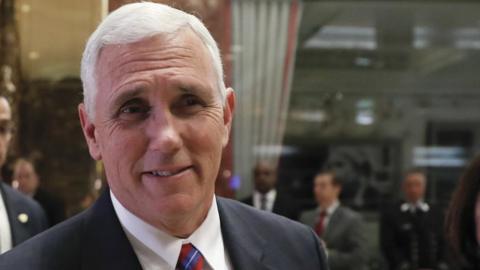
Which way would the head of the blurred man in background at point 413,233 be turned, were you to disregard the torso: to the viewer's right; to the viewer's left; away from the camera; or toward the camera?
toward the camera

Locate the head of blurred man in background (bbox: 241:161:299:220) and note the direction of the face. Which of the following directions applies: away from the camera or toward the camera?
toward the camera

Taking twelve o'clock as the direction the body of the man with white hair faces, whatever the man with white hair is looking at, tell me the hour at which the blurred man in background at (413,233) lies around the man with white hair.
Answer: The blurred man in background is roughly at 7 o'clock from the man with white hair.

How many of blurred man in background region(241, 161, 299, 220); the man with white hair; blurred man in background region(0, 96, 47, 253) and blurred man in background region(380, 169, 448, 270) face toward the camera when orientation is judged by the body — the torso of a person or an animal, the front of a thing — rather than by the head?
4

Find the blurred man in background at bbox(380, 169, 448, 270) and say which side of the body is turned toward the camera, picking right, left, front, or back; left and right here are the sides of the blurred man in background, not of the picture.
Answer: front

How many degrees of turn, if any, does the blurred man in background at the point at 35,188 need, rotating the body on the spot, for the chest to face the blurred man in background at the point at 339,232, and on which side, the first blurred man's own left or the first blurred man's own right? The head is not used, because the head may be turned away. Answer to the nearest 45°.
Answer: approximately 135° to the first blurred man's own left

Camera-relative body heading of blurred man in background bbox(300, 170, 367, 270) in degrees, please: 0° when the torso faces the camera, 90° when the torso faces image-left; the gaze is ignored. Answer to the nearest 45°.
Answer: approximately 45°

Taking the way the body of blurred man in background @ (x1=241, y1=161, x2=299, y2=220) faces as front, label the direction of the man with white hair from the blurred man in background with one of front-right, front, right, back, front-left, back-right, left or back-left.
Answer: front

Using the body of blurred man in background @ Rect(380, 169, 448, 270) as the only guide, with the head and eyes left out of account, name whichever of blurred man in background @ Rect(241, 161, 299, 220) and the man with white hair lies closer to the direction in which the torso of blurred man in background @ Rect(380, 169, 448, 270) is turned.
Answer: the man with white hair

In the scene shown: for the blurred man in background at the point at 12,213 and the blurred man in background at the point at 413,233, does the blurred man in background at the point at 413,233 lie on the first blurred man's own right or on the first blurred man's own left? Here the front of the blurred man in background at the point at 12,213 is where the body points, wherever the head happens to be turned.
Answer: on the first blurred man's own left

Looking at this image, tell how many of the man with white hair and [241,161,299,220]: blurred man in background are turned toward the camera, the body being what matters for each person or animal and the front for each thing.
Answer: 2

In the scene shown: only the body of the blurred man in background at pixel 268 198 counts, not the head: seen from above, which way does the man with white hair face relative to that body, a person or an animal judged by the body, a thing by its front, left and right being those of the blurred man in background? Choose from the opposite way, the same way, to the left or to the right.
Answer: the same way

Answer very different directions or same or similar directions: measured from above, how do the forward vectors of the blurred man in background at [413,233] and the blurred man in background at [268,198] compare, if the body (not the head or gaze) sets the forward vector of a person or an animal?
same or similar directions

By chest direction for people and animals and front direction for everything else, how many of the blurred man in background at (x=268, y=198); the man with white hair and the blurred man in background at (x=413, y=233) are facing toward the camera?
3
